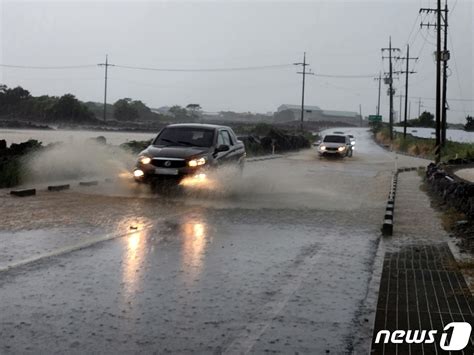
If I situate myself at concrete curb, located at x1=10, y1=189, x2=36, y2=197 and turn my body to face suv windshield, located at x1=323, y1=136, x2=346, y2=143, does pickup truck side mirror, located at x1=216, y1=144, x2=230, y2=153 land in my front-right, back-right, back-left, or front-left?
front-right

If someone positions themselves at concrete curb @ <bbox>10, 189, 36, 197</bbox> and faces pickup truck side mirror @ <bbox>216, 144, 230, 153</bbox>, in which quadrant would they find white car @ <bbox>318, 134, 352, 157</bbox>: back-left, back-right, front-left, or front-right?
front-left

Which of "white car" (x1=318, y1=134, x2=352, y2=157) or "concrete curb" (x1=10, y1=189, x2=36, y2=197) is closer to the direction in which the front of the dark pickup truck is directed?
the concrete curb

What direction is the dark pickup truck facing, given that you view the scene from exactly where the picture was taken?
facing the viewer and to the left of the viewer

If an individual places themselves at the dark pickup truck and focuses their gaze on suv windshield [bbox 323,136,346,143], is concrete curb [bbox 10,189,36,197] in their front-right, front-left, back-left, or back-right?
back-left

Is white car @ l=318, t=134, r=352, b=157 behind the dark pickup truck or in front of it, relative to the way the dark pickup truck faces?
behind

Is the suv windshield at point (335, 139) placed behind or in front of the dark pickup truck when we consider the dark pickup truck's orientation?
behind

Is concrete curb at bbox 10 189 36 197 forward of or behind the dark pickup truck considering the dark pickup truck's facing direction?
forward

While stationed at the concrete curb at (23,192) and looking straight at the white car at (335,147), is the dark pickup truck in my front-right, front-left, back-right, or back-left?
front-right
